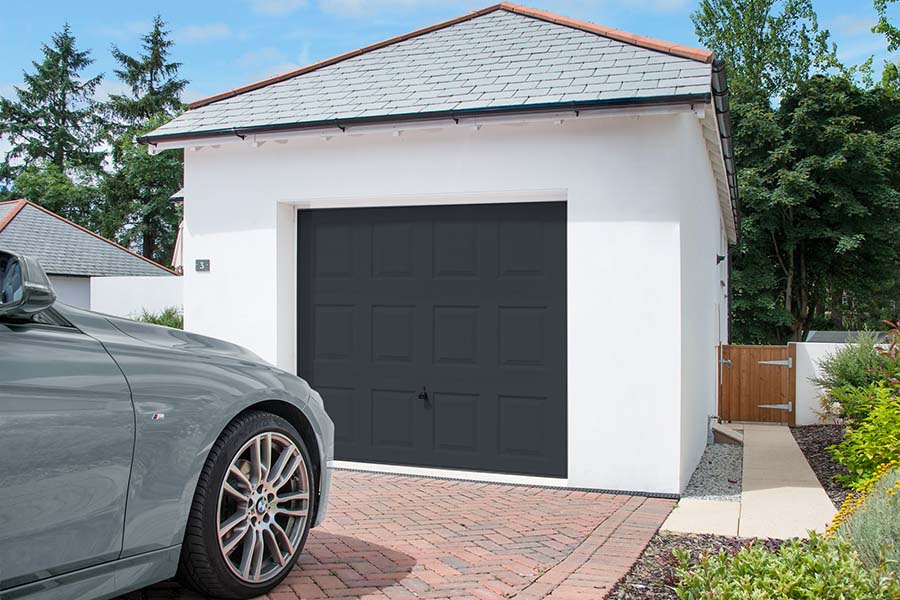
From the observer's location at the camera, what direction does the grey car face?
facing away from the viewer and to the right of the viewer

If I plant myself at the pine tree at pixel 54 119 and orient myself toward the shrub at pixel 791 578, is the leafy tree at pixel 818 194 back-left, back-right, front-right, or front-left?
front-left

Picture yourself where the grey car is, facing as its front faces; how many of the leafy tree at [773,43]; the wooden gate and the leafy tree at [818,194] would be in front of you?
3

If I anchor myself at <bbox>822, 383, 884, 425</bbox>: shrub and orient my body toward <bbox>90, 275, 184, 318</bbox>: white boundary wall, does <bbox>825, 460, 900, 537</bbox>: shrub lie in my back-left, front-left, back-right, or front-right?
back-left

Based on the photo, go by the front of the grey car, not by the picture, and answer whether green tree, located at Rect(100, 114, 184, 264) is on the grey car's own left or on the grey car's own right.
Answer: on the grey car's own left

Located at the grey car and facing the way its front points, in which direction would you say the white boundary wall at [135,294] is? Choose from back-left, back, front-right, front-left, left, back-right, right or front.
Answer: front-left

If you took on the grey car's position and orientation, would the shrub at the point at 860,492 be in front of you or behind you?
in front

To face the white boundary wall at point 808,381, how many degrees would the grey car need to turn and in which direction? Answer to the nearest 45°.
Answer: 0° — it already faces it

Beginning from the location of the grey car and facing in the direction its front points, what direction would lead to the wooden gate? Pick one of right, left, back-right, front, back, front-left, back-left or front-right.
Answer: front

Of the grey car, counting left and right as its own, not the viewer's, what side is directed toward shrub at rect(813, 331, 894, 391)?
front

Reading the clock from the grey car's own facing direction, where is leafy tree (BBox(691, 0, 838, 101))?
The leafy tree is roughly at 12 o'clock from the grey car.

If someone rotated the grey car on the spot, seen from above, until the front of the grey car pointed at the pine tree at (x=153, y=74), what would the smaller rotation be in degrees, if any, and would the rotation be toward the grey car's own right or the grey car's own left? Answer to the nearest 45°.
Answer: approximately 45° to the grey car's own left

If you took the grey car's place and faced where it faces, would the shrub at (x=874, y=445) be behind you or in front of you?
in front

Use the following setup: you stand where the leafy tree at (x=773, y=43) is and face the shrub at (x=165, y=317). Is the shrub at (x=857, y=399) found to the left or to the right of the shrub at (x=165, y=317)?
left

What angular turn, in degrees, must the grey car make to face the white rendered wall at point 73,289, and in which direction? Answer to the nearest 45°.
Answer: approximately 45° to its left

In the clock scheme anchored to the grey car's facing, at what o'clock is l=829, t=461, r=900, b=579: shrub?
The shrub is roughly at 2 o'clock from the grey car.

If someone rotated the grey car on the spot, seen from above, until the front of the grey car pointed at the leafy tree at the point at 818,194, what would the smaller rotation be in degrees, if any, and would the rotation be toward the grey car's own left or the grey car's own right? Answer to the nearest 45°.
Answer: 0° — it already faces it
